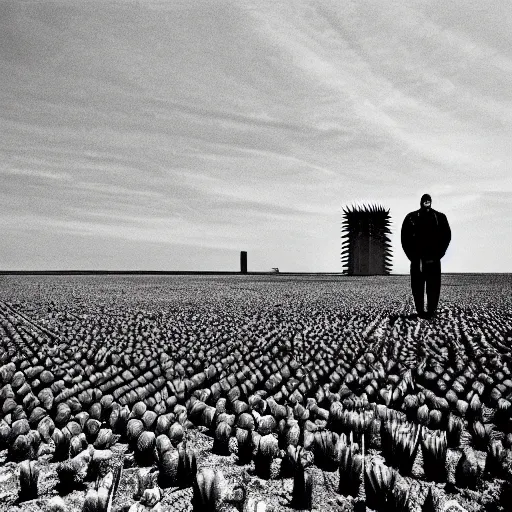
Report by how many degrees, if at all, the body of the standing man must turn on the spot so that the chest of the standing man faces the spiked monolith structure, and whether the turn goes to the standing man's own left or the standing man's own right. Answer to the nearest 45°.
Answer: approximately 180°

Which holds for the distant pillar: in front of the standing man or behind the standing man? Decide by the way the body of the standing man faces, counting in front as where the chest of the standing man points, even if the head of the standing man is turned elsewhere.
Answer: behind

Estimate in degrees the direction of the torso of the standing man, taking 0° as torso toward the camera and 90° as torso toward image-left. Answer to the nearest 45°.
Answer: approximately 0°
